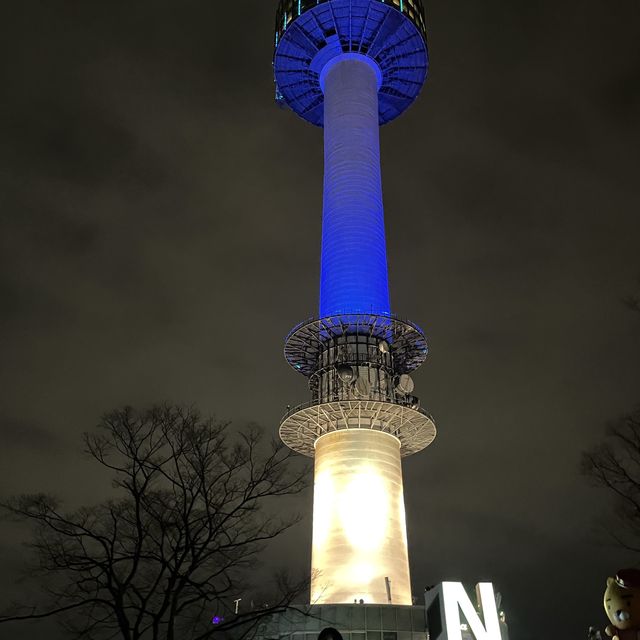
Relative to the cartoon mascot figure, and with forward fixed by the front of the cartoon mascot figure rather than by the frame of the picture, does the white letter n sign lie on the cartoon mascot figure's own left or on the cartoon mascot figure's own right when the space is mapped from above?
on the cartoon mascot figure's own right

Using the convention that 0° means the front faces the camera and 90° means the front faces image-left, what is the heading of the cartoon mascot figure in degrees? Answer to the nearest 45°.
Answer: approximately 45°
